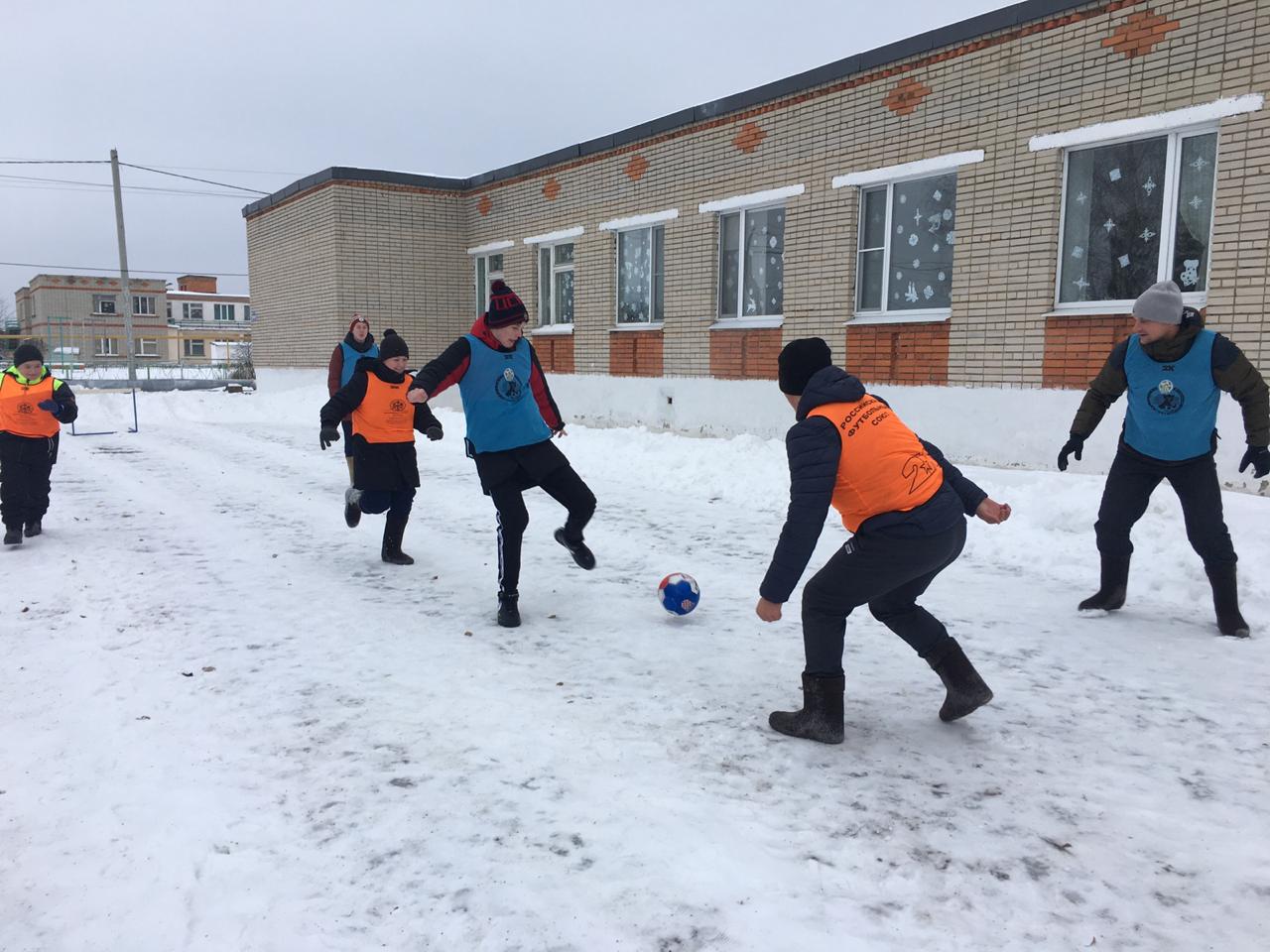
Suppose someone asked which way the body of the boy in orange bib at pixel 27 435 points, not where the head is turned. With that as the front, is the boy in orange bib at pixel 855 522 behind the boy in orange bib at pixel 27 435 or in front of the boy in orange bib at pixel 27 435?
in front

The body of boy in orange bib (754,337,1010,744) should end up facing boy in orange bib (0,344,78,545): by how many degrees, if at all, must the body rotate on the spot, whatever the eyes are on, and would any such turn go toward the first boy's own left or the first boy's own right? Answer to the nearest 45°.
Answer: approximately 45° to the first boy's own left

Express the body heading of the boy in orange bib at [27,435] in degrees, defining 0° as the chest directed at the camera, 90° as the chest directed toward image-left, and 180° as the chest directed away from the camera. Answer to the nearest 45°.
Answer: approximately 0°

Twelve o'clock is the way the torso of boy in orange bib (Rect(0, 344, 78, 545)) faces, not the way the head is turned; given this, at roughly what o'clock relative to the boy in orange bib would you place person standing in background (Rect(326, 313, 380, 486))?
The person standing in background is roughly at 9 o'clock from the boy in orange bib.

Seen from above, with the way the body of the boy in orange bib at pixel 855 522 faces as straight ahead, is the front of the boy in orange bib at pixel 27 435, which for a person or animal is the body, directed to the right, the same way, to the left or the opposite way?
the opposite way

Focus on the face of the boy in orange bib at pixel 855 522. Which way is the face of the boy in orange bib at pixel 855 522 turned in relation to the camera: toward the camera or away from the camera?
away from the camera

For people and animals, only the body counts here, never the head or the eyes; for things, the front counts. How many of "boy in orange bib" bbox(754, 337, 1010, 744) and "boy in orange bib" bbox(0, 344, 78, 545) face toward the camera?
1

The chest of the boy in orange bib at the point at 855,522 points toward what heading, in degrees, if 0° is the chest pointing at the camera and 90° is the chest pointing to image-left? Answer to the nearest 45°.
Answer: approximately 135°

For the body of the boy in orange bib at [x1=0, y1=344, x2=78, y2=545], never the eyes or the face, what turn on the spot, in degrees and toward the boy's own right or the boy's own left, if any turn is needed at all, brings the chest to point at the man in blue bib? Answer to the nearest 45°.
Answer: approximately 45° to the boy's own left

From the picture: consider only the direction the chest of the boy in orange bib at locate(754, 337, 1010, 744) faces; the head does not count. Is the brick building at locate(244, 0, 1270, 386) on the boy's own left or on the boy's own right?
on the boy's own right

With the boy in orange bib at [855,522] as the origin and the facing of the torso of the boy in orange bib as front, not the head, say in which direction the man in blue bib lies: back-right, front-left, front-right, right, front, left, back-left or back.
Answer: right

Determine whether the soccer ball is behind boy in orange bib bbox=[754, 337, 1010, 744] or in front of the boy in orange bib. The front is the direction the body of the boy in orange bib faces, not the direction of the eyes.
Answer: in front
